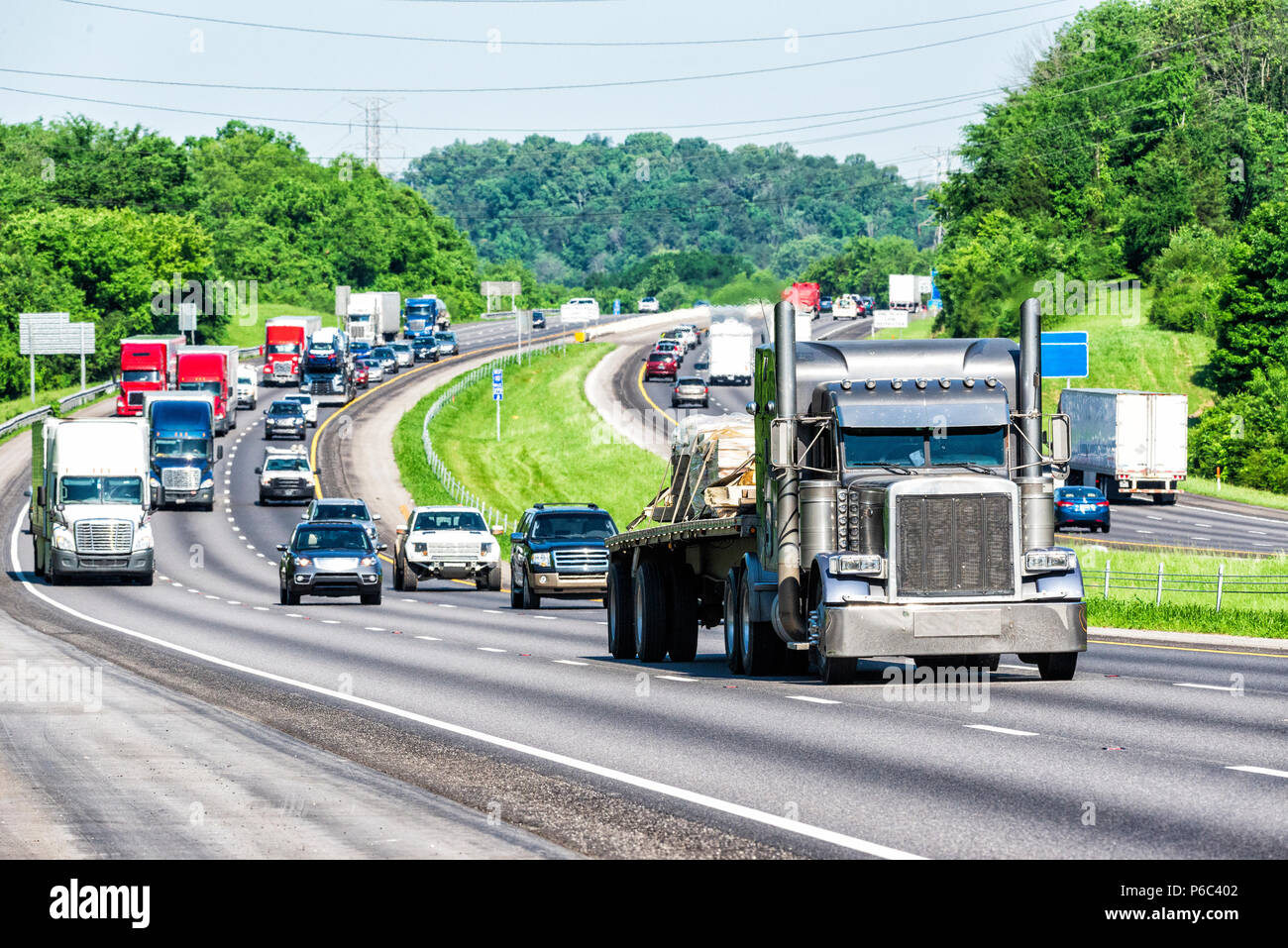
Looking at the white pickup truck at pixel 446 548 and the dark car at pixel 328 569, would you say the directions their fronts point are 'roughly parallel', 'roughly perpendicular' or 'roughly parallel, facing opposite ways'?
roughly parallel

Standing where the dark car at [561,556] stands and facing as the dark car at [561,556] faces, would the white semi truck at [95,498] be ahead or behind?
behind

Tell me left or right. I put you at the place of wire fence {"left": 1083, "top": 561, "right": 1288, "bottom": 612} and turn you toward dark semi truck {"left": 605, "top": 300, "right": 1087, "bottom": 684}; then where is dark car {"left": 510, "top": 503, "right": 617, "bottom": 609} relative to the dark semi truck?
right

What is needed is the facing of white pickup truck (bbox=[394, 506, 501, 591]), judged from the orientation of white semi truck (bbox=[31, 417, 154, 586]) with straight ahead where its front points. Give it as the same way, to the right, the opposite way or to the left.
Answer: the same way

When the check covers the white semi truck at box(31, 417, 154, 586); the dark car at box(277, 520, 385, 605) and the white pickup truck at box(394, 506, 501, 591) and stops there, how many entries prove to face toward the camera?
3

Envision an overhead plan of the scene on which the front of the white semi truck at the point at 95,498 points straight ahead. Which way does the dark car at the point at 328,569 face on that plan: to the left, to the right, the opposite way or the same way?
the same way

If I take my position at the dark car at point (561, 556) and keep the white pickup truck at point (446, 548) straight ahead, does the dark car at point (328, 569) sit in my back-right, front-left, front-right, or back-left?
front-left

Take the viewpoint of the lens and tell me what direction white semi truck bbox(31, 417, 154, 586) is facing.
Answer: facing the viewer

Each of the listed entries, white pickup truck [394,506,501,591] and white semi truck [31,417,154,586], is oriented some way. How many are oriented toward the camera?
2

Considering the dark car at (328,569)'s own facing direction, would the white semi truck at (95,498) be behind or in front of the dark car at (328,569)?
behind

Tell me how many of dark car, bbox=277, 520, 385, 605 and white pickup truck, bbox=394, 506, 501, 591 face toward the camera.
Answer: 2

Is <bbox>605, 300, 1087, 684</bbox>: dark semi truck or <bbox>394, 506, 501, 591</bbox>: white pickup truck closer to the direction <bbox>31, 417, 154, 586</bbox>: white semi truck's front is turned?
the dark semi truck

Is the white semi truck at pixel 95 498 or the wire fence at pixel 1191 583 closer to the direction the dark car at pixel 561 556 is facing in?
the wire fence

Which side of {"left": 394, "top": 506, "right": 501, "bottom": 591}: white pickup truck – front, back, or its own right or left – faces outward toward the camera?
front

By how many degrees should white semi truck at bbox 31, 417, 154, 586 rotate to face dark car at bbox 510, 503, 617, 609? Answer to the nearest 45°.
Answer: approximately 45° to its left

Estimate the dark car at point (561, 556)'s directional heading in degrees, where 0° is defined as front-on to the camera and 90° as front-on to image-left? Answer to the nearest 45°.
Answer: approximately 315°
